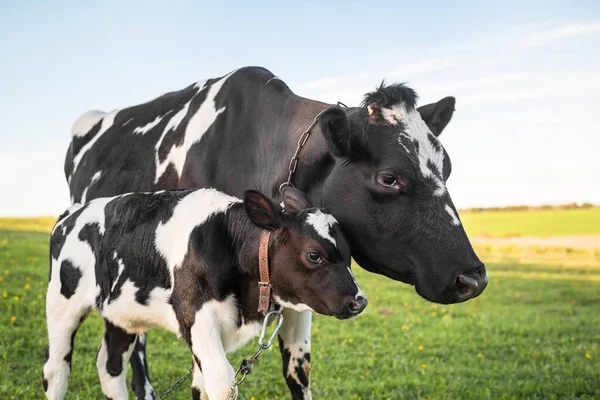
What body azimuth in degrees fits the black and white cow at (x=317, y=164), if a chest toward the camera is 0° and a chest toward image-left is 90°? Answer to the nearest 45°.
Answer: approximately 315°
